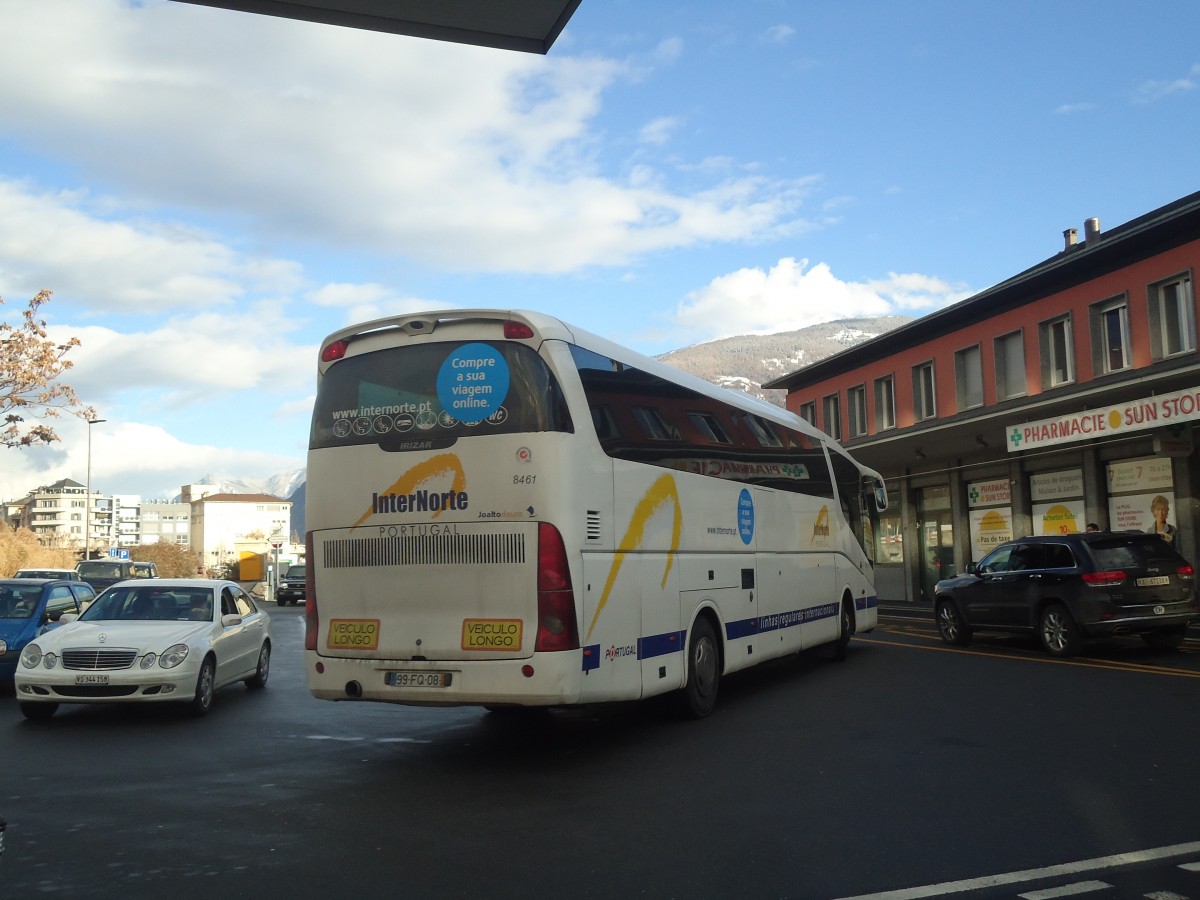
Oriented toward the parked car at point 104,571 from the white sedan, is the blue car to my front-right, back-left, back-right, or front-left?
front-left

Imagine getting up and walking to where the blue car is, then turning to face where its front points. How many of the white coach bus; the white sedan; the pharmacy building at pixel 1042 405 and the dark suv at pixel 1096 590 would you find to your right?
0

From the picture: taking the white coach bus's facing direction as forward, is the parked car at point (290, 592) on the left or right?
on its left

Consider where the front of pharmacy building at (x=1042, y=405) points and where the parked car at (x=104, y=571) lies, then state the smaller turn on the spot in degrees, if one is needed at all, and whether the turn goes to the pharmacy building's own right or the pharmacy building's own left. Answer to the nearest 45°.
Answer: approximately 45° to the pharmacy building's own right

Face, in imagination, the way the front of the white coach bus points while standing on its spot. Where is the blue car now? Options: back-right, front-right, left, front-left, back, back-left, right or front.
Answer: left

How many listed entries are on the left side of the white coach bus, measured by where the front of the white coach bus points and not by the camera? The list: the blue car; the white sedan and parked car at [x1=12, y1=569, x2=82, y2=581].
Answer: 3

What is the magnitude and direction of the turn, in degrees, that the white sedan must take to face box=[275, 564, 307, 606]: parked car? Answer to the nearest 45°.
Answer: approximately 135° to its right

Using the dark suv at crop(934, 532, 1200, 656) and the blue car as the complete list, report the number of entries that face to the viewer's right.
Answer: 0

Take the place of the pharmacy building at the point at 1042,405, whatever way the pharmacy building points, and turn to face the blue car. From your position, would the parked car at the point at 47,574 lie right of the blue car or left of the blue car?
right

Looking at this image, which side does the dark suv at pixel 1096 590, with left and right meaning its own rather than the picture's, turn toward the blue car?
left

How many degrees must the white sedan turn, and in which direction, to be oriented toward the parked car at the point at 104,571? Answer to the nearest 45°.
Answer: approximately 135° to its right

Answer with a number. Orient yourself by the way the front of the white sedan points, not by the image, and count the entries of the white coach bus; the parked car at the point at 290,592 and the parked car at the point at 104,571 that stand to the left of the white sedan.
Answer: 1

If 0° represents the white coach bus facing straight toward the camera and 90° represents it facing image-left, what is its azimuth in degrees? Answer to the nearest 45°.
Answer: approximately 225°

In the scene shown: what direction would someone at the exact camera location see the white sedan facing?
facing the viewer and to the left of the viewer

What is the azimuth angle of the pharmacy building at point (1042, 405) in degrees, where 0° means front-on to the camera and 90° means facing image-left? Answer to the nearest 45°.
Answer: approximately 45°
